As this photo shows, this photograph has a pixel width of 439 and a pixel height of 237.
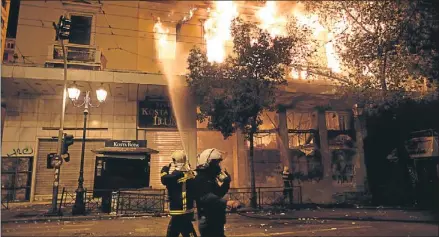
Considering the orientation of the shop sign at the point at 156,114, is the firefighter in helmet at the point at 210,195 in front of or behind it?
in front

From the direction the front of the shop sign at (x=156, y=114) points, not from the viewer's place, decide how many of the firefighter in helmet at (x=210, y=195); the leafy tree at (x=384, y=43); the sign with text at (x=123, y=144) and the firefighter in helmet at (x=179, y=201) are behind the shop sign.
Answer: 0

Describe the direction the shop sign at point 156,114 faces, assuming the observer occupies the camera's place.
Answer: facing the viewer

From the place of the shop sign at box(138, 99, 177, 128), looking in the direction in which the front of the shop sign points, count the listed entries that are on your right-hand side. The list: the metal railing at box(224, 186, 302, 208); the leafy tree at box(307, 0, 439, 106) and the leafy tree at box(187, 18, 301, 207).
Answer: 0

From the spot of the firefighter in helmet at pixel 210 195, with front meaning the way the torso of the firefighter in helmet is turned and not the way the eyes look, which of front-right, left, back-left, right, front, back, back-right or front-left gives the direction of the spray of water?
left

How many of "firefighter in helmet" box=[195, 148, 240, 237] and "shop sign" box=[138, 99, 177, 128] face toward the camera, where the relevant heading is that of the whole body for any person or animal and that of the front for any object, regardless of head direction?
1

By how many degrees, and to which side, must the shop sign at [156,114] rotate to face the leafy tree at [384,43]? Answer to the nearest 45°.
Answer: approximately 45° to its left

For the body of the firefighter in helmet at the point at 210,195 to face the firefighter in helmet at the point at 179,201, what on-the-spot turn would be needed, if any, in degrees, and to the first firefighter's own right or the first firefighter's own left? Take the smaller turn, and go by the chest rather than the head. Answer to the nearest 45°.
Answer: approximately 135° to the first firefighter's own left

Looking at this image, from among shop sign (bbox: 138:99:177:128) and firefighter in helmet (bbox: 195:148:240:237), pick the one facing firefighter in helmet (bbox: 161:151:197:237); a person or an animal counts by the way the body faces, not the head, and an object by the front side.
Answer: the shop sign

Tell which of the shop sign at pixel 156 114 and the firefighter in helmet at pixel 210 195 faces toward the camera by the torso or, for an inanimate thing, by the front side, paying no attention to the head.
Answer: the shop sign

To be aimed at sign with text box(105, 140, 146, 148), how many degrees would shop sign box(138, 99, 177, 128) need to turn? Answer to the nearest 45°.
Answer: approximately 45° to its right

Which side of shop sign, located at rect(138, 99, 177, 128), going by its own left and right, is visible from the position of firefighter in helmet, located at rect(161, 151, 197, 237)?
front
